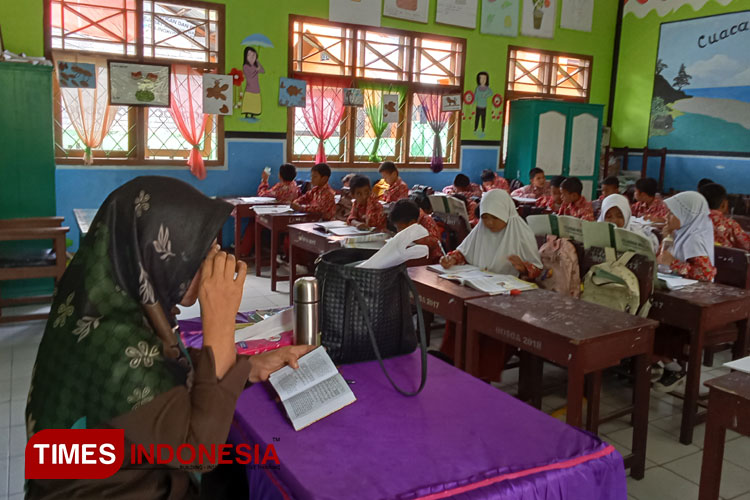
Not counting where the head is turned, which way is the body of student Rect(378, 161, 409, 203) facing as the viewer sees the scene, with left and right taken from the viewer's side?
facing the viewer and to the left of the viewer

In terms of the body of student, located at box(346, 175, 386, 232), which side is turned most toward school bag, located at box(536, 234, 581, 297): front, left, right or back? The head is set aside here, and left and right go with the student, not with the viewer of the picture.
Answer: left

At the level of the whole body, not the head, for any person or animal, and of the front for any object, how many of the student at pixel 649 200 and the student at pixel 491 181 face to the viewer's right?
0

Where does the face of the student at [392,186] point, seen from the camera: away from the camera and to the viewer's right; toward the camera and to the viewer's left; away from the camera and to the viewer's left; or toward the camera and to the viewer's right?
toward the camera and to the viewer's left

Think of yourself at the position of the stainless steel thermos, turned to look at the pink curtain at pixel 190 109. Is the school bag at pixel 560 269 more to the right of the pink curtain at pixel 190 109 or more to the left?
right

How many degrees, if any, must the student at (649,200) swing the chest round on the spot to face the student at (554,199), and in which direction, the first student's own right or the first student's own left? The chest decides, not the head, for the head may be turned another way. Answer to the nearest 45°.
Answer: approximately 90° to the first student's own right

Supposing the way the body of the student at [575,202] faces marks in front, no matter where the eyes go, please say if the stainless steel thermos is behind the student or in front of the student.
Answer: in front

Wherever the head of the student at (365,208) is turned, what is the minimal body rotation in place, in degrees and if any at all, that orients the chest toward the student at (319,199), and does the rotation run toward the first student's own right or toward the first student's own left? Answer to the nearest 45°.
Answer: approximately 90° to the first student's own right

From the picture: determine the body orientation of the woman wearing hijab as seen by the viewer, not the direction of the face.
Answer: to the viewer's right

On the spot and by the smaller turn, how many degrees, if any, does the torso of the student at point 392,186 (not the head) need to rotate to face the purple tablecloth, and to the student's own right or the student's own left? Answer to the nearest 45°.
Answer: approximately 45° to the student's own left
